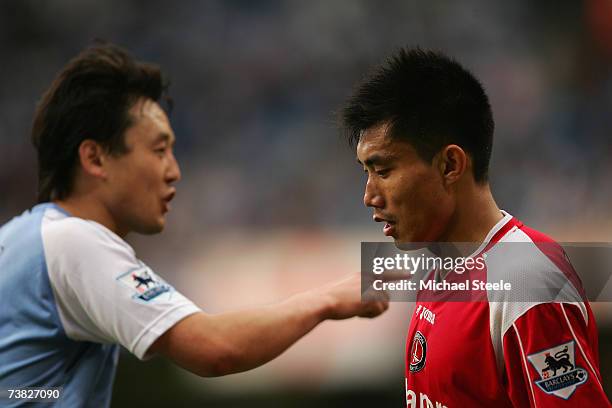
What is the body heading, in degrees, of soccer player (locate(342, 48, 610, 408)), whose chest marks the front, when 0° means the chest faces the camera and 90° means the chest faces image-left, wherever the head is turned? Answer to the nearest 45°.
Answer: approximately 45°

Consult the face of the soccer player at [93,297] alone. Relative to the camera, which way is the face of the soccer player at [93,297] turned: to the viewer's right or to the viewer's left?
to the viewer's right

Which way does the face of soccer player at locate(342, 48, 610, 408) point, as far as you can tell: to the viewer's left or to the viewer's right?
to the viewer's left
